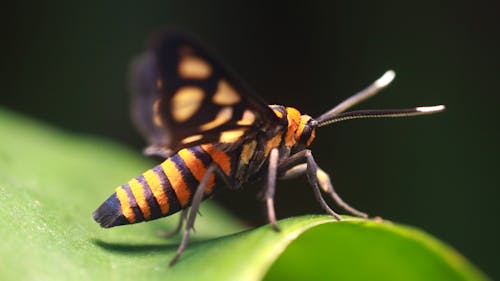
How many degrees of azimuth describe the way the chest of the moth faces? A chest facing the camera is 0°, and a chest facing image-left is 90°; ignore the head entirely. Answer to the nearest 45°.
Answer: approximately 270°
